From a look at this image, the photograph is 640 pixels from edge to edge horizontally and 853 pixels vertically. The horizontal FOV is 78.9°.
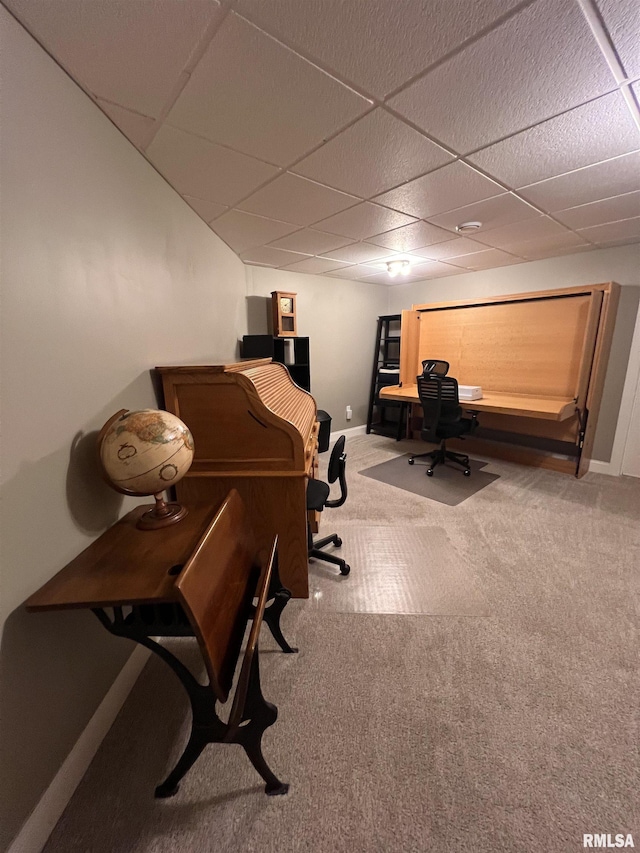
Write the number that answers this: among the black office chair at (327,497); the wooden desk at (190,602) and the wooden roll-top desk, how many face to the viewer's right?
2

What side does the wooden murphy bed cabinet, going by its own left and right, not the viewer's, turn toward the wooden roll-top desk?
front

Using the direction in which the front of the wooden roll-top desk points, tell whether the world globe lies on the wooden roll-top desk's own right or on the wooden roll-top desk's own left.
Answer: on the wooden roll-top desk's own right

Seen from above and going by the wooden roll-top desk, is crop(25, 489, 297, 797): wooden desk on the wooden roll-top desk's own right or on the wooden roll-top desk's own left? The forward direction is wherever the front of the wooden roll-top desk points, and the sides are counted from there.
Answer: on the wooden roll-top desk's own right

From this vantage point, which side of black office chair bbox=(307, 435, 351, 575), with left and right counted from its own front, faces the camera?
left

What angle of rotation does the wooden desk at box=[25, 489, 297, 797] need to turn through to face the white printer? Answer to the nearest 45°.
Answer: approximately 45° to its left

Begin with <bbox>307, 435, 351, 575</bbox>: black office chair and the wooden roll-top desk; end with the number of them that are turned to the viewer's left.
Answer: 1

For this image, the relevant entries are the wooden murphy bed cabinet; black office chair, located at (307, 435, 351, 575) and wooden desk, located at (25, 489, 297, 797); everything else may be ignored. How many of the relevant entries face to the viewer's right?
1

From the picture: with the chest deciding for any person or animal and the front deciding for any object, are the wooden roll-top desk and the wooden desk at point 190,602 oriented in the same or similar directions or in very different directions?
same or similar directions

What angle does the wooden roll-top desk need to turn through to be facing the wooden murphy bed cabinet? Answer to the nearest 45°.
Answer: approximately 45° to its left

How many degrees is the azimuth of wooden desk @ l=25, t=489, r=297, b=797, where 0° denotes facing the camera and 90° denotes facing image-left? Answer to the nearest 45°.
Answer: approximately 270°

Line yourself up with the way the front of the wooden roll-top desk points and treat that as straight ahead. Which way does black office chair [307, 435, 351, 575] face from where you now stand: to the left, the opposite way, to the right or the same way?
the opposite way

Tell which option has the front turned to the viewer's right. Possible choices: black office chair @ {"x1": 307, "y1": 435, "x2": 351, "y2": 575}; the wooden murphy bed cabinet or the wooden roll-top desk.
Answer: the wooden roll-top desk

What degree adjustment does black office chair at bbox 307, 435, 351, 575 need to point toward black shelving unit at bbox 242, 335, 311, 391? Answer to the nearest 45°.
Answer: approximately 90° to its right

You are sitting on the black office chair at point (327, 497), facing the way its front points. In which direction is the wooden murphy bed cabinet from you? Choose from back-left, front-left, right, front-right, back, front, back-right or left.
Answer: back-right

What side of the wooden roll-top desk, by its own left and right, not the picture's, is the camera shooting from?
right

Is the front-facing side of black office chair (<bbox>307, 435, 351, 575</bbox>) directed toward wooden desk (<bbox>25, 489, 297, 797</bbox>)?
no
